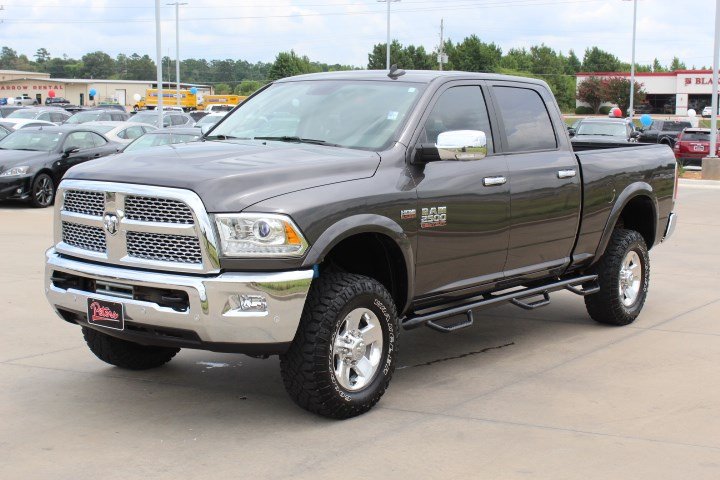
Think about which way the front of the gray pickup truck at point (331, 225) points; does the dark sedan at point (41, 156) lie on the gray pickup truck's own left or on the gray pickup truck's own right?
on the gray pickup truck's own right

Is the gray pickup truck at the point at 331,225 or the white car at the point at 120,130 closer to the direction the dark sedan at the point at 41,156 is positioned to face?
the gray pickup truck

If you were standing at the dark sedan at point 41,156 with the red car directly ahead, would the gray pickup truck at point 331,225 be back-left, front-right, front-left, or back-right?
back-right

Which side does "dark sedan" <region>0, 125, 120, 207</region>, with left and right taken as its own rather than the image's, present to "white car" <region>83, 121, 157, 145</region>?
back

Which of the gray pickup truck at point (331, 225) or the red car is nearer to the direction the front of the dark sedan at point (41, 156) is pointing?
the gray pickup truck

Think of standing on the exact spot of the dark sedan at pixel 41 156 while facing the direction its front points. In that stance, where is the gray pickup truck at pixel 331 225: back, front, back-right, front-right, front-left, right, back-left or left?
front-left

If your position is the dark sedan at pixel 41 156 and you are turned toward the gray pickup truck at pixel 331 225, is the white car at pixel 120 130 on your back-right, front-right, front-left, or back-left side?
back-left

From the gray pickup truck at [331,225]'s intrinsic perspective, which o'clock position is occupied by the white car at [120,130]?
The white car is roughly at 4 o'clock from the gray pickup truck.

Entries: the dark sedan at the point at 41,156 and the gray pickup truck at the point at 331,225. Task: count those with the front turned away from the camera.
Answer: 0

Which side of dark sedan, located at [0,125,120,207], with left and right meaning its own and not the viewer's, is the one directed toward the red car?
back

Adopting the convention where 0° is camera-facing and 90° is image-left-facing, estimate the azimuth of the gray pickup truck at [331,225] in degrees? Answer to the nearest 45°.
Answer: approximately 45°
